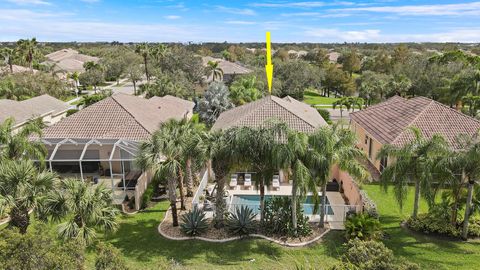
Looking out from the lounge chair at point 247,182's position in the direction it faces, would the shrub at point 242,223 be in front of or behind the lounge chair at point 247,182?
in front

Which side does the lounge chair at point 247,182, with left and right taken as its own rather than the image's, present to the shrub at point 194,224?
front

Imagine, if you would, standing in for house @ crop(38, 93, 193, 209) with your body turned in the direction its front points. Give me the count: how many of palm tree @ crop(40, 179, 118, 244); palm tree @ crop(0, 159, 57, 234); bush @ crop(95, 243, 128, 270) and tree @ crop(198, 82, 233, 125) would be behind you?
3

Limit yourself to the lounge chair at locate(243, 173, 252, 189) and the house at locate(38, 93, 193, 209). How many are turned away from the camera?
1

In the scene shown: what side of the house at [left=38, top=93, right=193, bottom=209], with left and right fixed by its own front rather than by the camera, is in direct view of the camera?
back

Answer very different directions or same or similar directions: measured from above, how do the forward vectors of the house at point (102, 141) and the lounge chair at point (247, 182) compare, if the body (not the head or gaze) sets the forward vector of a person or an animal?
very different directions

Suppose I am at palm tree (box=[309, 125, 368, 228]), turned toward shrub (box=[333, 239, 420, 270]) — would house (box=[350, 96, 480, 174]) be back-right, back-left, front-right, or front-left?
back-left

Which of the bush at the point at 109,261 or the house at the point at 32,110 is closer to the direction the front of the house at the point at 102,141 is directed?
the house

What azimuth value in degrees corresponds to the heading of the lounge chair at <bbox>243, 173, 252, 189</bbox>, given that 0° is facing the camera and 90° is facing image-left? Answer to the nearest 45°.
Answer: approximately 0°
